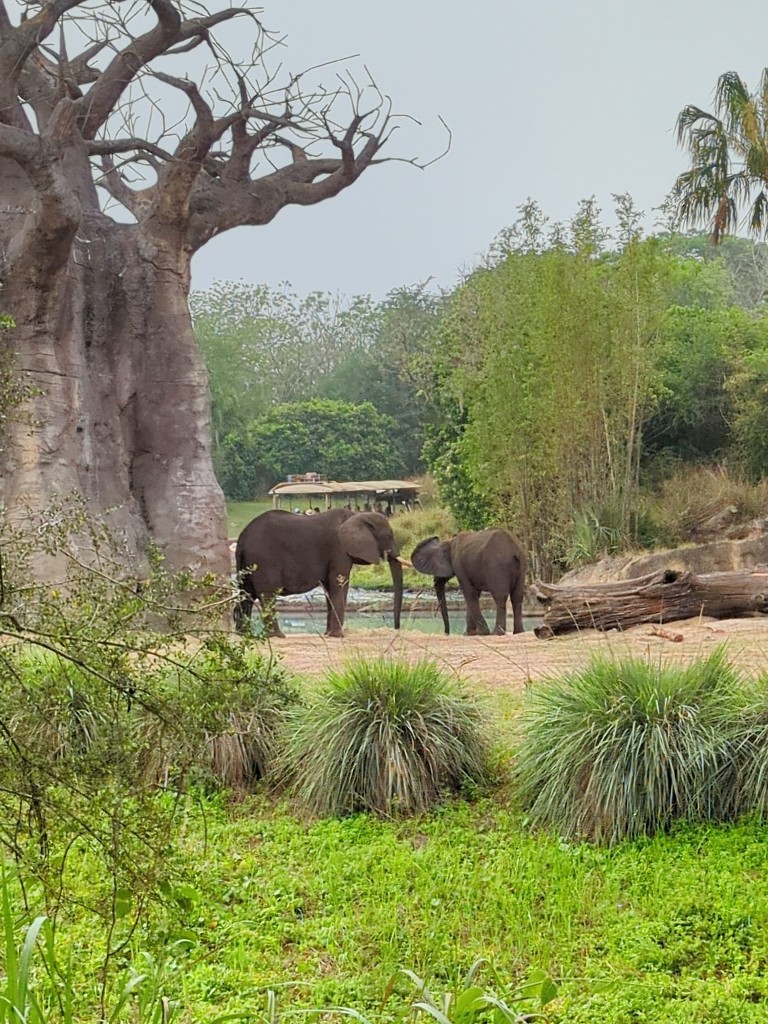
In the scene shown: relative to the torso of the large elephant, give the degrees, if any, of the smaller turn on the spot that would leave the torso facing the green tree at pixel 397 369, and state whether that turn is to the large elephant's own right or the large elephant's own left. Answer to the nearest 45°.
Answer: approximately 90° to the large elephant's own left

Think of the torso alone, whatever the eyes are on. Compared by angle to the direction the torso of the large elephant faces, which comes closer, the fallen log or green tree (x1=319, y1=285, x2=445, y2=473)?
the fallen log

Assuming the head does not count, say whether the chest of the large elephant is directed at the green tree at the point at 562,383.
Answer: no

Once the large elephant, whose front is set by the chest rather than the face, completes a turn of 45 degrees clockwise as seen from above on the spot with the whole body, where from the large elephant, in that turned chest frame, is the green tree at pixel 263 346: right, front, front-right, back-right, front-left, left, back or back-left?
back-left

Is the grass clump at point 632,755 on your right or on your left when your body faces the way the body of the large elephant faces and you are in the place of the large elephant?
on your right

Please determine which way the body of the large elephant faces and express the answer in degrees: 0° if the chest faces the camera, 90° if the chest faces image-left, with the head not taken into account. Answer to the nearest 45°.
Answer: approximately 270°

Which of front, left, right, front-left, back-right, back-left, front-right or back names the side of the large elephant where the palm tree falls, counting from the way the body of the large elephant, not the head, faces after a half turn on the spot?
back-right

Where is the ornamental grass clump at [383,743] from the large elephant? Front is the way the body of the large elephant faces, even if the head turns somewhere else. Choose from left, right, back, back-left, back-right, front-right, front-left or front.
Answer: right
